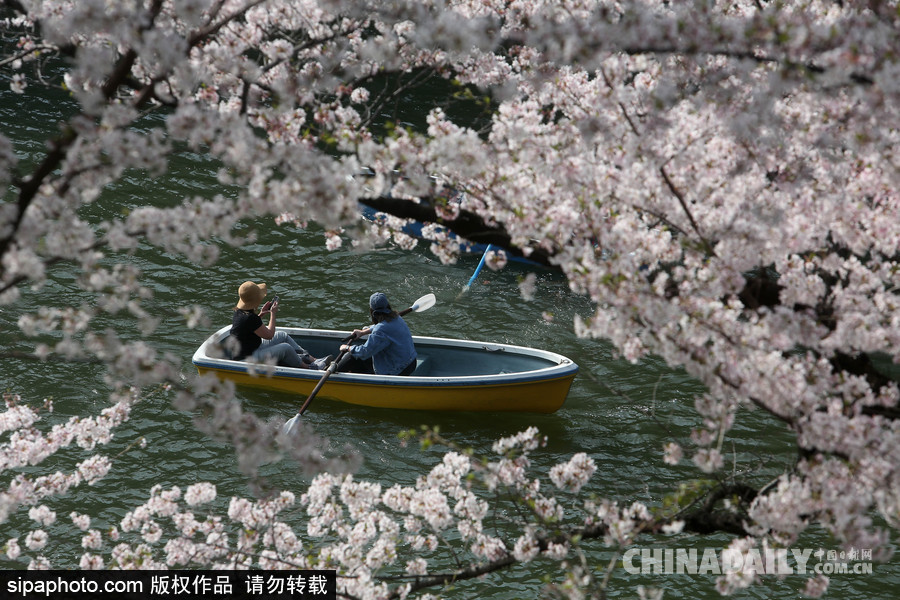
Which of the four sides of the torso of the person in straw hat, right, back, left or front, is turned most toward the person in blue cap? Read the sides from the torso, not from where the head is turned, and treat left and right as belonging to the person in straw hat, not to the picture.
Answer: front

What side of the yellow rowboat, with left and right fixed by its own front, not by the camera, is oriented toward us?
right

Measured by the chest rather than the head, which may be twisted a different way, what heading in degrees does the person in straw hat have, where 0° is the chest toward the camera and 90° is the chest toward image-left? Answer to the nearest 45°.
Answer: approximately 270°
